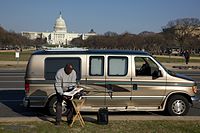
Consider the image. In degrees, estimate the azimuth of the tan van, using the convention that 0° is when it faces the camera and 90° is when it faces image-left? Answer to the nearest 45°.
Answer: approximately 270°
